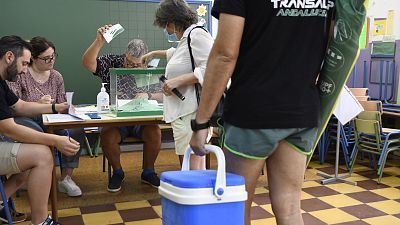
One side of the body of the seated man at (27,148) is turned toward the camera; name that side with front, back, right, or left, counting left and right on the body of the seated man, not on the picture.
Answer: right

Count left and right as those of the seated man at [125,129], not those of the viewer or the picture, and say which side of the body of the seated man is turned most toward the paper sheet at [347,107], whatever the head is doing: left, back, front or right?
left

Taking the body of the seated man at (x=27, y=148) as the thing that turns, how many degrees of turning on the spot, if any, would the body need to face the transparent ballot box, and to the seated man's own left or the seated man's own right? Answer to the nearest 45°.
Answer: approximately 45° to the seated man's own left

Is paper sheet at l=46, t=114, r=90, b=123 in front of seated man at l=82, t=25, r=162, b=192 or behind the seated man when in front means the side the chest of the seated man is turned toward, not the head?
in front

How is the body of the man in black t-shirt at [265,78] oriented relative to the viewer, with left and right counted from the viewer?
facing away from the viewer and to the left of the viewer

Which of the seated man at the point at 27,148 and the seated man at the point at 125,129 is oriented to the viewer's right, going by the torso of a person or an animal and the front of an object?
the seated man at the point at 27,148

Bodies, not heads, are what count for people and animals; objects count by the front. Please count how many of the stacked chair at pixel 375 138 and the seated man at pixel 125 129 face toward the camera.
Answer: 1

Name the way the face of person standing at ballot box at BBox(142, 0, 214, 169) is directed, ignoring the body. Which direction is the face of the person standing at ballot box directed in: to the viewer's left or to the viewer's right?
to the viewer's left

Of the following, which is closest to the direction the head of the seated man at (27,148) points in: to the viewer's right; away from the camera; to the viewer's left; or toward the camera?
to the viewer's right
